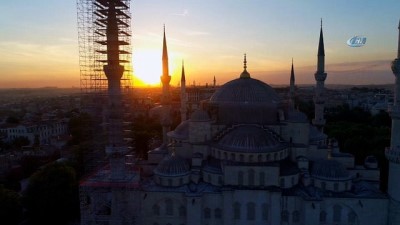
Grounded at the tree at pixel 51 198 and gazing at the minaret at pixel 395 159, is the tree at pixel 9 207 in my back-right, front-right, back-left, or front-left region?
back-right

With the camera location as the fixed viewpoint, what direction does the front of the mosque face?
facing away from the viewer

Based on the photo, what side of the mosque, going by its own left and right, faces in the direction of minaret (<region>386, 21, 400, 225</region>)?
right

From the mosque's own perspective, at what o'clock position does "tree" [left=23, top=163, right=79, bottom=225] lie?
The tree is roughly at 9 o'clock from the mosque.
